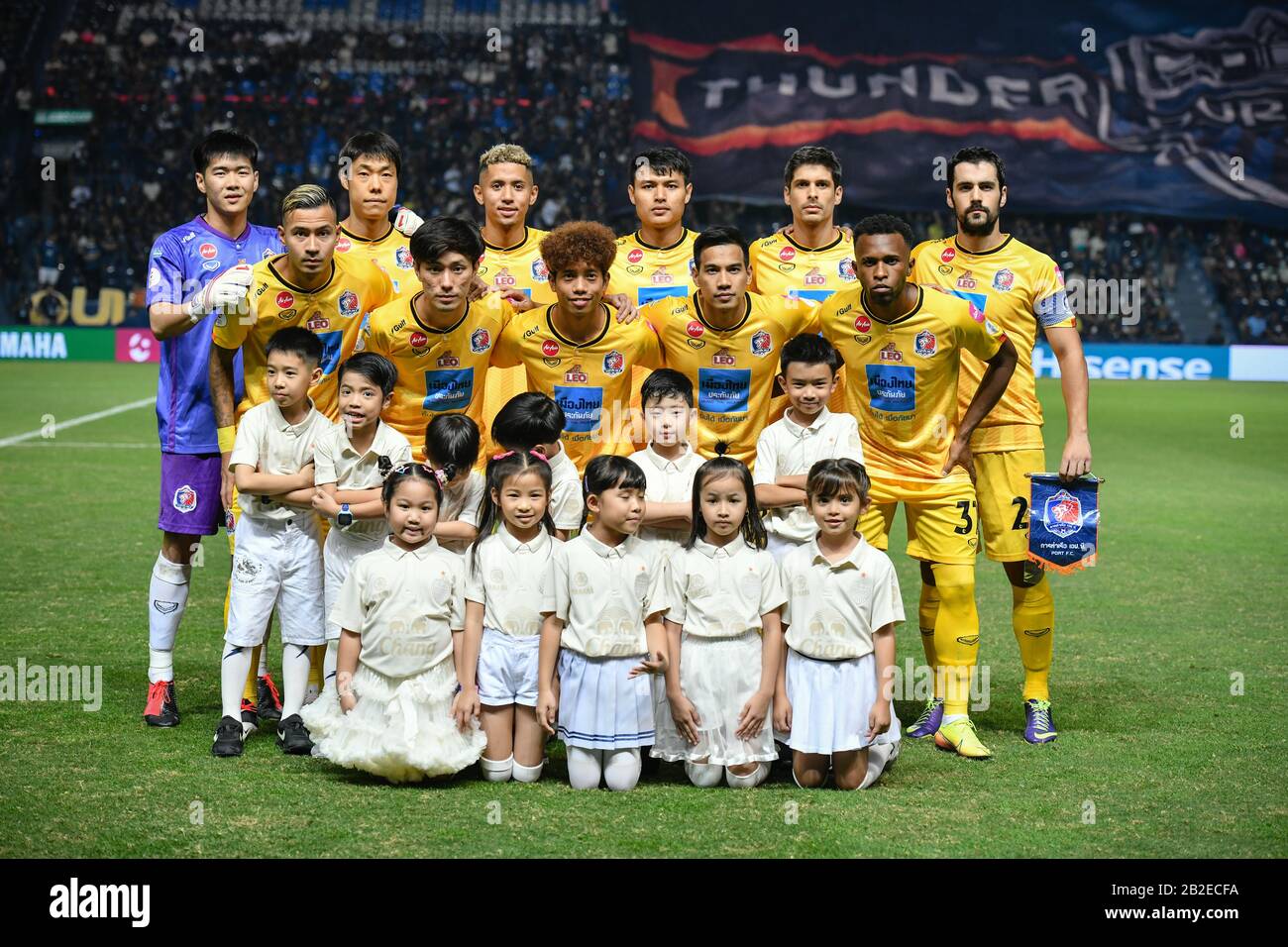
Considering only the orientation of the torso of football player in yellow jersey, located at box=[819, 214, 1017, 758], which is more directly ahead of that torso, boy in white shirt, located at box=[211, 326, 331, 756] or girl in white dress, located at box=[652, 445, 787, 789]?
the girl in white dress

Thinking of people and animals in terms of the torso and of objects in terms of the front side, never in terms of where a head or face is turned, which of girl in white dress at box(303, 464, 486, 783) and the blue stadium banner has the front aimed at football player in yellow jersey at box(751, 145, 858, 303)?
the blue stadium banner

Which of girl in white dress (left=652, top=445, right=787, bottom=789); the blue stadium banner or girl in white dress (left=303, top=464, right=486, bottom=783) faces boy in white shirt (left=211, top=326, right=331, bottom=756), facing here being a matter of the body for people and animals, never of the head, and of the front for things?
the blue stadium banner

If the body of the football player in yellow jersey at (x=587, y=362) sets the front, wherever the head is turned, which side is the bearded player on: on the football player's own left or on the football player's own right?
on the football player's own left

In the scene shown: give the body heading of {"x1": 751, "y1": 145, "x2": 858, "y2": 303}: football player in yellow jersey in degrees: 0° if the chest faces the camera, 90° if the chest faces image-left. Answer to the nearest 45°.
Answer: approximately 0°

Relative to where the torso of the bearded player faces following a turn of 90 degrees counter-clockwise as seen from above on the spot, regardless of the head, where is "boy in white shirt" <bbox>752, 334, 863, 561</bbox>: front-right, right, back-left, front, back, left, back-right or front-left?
back-right
